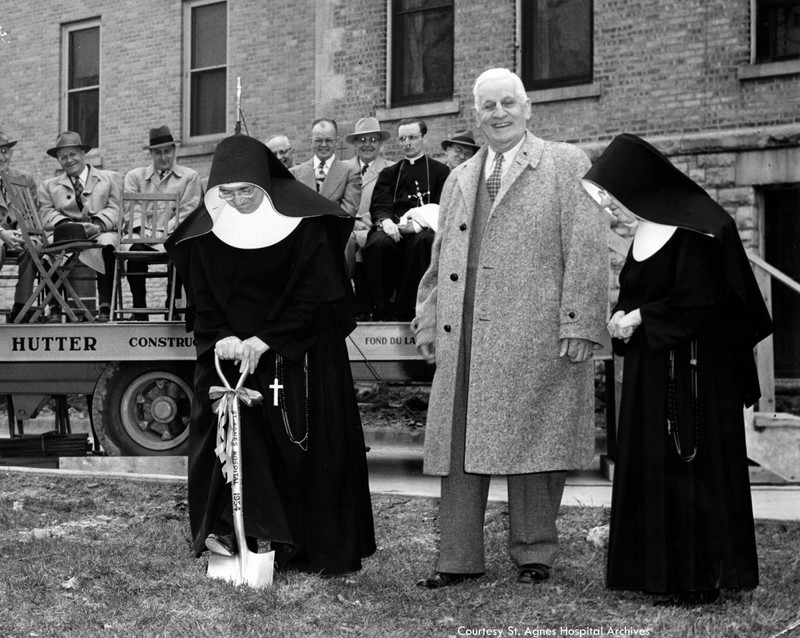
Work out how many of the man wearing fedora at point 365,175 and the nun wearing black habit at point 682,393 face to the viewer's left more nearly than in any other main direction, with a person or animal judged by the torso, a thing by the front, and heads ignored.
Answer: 1

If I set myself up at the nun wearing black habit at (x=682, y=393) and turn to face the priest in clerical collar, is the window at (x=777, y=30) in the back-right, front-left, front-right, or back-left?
front-right

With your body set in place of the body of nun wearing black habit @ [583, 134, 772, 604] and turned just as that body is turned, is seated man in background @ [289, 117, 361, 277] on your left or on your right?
on your right

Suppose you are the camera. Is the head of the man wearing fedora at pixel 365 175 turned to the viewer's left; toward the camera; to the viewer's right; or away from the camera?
toward the camera

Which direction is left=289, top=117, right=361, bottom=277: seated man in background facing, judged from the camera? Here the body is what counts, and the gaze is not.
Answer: toward the camera

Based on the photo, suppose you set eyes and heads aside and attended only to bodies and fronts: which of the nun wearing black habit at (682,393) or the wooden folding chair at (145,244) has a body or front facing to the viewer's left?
the nun wearing black habit

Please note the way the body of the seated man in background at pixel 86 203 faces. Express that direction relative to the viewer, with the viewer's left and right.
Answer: facing the viewer

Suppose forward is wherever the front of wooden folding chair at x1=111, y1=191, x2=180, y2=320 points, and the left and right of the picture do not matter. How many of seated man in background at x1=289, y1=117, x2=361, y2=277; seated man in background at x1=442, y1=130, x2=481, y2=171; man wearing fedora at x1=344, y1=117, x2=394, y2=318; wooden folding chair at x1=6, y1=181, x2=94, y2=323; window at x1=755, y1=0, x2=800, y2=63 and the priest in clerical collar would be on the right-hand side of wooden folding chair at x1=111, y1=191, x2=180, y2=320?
1

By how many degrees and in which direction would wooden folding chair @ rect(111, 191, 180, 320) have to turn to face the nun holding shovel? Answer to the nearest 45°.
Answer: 0° — it already faces them

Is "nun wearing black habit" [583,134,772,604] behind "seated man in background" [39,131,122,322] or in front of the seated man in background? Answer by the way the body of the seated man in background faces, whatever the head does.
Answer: in front

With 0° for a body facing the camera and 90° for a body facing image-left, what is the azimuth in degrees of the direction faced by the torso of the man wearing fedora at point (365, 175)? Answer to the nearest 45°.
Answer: approximately 0°

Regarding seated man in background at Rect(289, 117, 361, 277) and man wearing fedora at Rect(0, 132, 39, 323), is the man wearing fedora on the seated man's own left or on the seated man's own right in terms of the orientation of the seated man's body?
on the seated man's own right

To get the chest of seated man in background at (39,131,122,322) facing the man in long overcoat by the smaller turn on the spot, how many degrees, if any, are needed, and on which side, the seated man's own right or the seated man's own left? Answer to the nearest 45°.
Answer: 0° — they already face them

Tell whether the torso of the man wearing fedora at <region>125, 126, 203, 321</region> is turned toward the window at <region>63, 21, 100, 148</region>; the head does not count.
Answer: no

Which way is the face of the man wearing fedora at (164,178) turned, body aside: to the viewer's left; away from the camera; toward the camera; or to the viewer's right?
toward the camera

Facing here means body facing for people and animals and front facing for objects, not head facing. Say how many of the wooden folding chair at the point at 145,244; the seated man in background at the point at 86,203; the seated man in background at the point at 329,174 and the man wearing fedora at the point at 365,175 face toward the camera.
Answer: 4

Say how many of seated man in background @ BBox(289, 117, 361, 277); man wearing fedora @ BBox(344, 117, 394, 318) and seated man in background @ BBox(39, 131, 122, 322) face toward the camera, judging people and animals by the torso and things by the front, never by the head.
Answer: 3

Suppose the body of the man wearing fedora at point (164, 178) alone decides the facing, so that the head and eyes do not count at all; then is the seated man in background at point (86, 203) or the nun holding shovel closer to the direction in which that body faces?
the nun holding shovel

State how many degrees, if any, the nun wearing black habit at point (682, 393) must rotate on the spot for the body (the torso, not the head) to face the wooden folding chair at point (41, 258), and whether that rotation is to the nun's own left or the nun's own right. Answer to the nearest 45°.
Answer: approximately 45° to the nun's own right

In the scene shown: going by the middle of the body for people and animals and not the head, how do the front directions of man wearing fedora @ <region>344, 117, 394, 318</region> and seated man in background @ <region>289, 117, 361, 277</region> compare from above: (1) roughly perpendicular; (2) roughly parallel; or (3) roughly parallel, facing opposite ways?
roughly parallel

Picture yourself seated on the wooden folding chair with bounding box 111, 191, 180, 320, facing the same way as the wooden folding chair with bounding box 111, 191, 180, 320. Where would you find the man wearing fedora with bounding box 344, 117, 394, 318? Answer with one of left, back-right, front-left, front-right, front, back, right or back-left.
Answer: left
